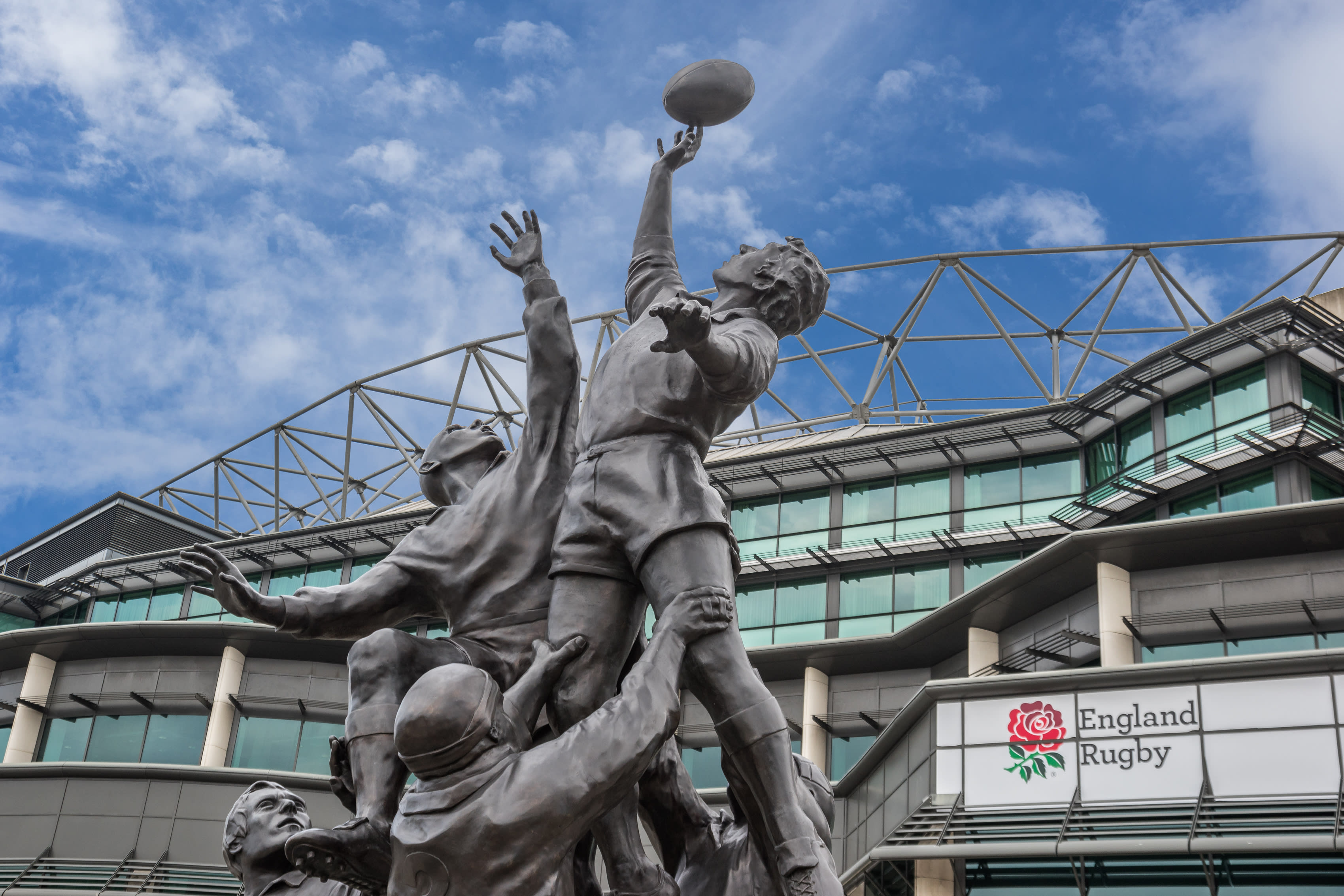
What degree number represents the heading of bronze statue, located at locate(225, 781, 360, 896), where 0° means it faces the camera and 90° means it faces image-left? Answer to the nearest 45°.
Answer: approximately 315°

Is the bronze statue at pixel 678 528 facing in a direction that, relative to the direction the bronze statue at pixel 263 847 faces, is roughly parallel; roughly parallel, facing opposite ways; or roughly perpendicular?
roughly perpendicular

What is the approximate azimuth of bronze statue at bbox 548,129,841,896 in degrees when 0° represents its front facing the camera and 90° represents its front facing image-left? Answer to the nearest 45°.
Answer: approximately 45°
